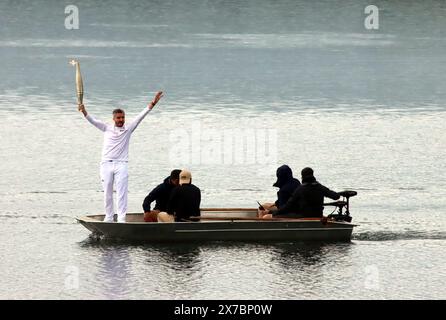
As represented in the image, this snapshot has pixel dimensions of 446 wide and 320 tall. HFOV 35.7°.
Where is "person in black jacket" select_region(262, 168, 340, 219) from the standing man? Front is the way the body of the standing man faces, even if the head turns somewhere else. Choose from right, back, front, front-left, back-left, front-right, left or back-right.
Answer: left

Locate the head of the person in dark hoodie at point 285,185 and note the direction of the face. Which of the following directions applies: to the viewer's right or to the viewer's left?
to the viewer's left

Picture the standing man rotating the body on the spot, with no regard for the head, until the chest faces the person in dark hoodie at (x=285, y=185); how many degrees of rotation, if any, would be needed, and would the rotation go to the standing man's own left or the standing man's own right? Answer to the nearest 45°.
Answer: approximately 90° to the standing man's own left

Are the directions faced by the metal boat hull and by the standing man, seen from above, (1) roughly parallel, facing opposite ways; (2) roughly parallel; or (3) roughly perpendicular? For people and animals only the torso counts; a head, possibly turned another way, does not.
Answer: roughly perpendicular

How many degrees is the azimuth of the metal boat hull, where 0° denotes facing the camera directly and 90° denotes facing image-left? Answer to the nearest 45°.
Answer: approximately 90°

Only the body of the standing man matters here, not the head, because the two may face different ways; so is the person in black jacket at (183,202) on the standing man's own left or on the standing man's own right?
on the standing man's own left

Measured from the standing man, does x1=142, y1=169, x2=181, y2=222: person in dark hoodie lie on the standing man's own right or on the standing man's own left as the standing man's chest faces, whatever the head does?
on the standing man's own left

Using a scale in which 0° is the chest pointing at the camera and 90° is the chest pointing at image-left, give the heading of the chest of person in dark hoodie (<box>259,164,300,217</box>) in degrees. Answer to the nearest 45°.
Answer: approximately 90°

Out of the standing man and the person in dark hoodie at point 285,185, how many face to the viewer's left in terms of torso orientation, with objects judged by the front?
1

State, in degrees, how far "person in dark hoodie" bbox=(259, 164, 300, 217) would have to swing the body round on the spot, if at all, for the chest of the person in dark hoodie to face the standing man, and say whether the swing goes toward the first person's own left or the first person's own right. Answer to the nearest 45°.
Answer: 0° — they already face them

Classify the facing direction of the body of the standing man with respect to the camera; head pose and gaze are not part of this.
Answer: toward the camera

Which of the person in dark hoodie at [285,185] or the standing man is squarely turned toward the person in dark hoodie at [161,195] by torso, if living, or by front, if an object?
the person in dark hoodie at [285,185]

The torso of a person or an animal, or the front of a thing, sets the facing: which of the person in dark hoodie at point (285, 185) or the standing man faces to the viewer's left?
the person in dark hoodie

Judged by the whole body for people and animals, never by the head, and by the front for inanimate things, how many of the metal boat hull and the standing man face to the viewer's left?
1

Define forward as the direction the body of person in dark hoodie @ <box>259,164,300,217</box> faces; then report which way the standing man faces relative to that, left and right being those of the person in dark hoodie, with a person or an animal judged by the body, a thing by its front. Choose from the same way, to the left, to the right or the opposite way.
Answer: to the left
